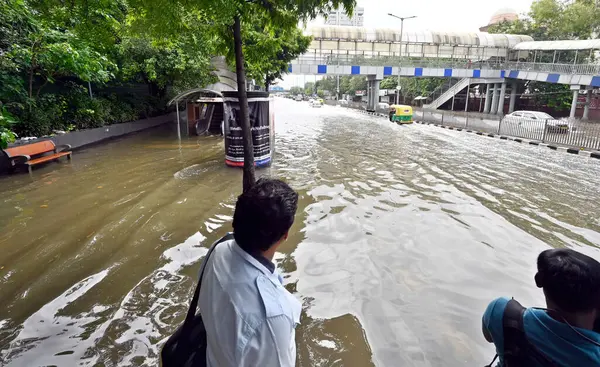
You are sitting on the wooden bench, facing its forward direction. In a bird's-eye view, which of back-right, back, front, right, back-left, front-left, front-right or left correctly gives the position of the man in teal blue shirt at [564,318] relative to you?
front-right

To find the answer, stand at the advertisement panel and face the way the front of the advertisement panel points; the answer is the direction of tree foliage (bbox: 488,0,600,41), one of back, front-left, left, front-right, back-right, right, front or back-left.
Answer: back-left

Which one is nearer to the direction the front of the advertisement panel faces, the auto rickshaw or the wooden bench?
the wooden bench

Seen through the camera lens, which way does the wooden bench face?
facing the viewer and to the right of the viewer

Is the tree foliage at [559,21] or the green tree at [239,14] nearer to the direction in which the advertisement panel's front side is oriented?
the green tree

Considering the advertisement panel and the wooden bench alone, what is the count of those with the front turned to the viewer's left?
0

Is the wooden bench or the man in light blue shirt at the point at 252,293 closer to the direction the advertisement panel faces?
the man in light blue shirt

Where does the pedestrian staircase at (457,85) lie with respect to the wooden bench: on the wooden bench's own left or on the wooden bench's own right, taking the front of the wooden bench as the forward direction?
on the wooden bench's own left

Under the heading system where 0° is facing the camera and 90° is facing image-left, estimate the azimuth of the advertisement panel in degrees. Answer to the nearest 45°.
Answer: approximately 0°

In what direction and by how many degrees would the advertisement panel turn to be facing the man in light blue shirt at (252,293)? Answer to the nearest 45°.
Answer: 0° — it already faces them

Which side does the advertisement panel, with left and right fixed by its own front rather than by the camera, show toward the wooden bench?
right

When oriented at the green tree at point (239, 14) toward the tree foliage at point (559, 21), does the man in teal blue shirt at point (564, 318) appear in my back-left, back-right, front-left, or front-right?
back-right

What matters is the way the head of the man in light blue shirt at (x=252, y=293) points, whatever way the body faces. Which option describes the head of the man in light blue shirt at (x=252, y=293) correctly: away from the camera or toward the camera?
away from the camera

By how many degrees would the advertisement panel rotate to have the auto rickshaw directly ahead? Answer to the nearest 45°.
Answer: approximately 135° to its left

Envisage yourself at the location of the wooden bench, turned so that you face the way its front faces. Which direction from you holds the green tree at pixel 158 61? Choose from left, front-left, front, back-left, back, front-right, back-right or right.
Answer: left

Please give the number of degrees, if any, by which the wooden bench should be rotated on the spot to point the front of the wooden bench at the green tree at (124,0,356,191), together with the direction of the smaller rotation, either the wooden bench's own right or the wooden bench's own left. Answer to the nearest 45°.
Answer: approximately 45° to the wooden bench's own right

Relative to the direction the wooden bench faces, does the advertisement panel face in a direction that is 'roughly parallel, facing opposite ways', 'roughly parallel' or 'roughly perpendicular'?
roughly perpendicular
